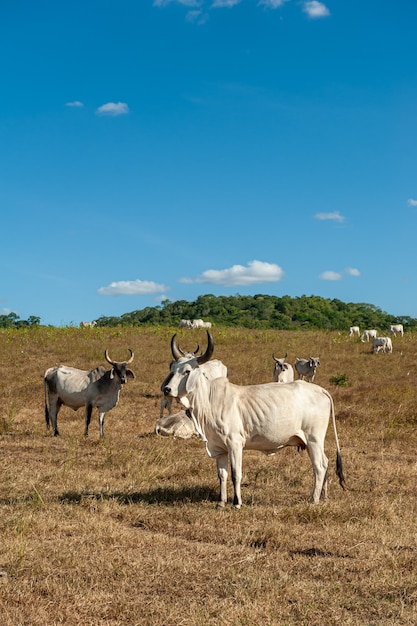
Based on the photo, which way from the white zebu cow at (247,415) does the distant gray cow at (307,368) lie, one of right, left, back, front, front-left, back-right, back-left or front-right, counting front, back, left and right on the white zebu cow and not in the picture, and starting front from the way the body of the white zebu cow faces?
right

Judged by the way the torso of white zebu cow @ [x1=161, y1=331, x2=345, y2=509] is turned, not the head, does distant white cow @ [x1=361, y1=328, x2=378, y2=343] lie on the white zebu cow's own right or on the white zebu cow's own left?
on the white zebu cow's own right

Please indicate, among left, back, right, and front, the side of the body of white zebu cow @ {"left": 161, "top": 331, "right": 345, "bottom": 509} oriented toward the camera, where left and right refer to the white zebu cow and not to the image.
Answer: left
